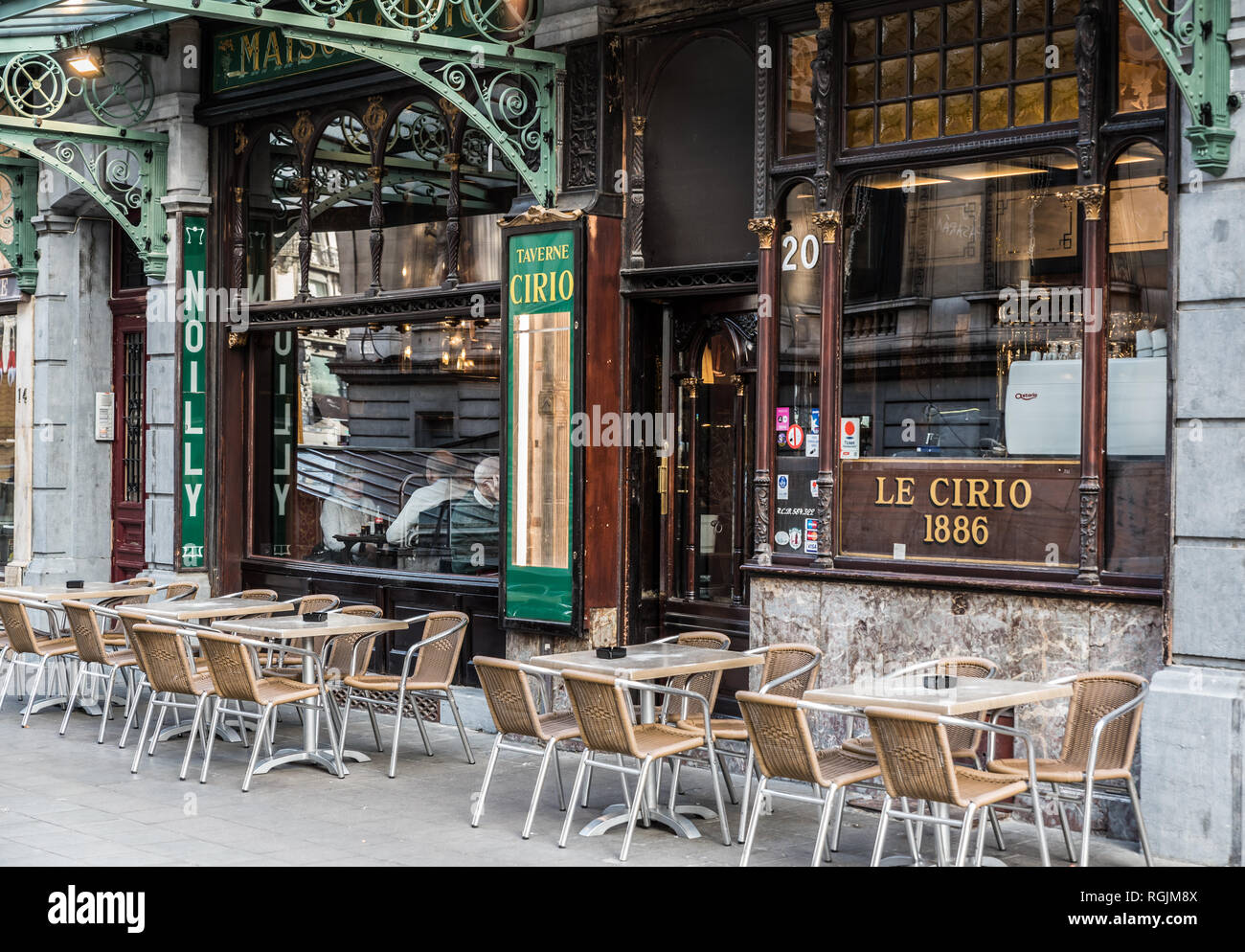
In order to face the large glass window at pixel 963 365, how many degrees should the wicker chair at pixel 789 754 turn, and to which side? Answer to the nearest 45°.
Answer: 0° — it already faces it

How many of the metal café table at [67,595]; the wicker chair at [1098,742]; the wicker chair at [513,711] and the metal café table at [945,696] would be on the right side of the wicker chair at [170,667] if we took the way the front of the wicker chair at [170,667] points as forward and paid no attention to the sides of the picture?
3

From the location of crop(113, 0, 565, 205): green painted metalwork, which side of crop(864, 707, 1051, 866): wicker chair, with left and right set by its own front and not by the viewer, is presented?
left

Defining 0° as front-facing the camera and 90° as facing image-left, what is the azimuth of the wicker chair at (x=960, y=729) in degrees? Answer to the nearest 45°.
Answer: approximately 45°

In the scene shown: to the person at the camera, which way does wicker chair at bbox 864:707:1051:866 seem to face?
facing away from the viewer and to the right of the viewer

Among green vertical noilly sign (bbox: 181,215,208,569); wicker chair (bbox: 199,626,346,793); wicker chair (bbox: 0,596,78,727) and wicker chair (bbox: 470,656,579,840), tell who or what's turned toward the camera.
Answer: the green vertical noilly sign

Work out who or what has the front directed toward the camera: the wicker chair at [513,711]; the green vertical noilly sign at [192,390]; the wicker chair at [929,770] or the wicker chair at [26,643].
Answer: the green vertical noilly sign

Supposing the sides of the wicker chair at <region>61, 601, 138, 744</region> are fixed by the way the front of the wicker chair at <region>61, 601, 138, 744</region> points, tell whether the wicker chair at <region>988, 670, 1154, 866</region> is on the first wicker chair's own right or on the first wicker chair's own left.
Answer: on the first wicker chair's own right

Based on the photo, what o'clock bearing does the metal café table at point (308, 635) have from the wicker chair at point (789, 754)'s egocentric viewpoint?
The metal café table is roughly at 9 o'clock from the wicker chair.

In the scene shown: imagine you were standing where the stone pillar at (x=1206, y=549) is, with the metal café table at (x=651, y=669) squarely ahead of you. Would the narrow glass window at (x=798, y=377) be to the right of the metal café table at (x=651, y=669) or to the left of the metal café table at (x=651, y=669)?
right

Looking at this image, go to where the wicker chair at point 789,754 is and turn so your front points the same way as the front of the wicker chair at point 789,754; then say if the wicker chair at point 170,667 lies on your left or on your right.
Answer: on your left

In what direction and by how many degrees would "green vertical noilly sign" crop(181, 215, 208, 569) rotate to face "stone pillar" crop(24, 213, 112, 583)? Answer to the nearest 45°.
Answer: approximately 135° to its right

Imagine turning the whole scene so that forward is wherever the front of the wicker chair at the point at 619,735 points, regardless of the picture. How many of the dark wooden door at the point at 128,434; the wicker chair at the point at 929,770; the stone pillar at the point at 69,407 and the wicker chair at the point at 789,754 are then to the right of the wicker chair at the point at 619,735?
2
